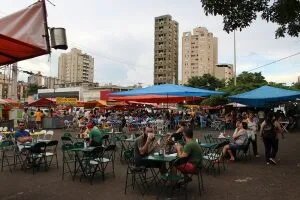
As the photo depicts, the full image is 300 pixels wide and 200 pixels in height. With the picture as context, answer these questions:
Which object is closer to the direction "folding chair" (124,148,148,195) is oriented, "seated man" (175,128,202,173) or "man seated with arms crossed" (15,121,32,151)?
the seated man

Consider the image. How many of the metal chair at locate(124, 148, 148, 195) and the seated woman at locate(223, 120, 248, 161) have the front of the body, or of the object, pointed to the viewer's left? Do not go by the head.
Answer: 1

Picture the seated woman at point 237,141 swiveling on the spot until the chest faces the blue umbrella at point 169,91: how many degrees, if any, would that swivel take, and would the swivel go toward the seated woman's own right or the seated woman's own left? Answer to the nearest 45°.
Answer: approximately 45° to the seated woman's own right

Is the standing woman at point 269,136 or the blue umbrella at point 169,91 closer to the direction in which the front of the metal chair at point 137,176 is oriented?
the standing woman

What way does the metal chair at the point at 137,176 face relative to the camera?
to the viewer's right

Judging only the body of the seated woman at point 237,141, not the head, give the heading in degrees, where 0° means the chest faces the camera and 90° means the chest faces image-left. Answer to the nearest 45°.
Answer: approximately 90°

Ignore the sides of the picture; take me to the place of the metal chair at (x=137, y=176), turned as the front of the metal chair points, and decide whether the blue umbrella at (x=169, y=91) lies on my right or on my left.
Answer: on my left

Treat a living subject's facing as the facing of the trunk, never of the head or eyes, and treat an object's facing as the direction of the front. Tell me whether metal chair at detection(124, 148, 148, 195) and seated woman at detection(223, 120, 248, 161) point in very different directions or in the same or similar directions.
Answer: very different directions
